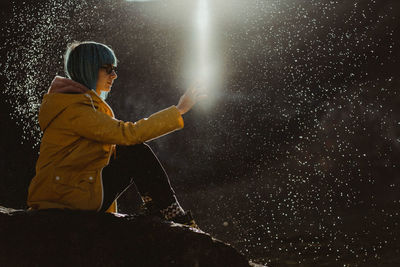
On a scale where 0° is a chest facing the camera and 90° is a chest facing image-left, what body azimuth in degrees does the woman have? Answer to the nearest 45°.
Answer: approximately 270°

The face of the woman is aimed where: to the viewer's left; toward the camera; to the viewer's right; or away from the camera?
to the viewer's right
